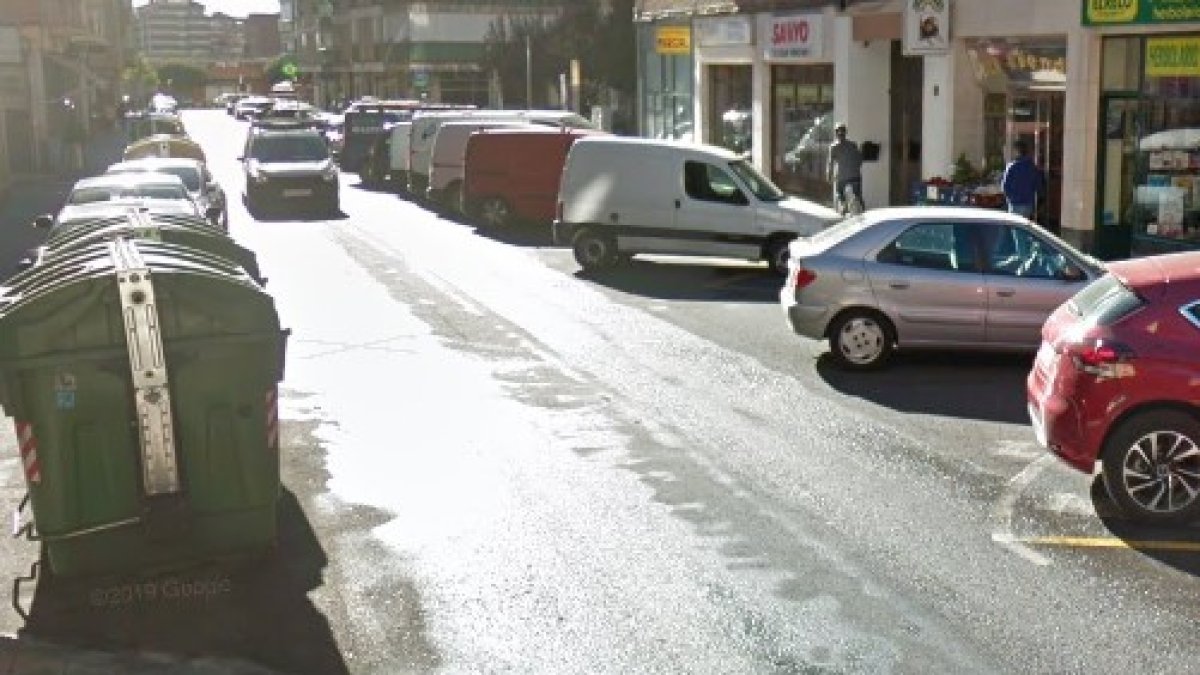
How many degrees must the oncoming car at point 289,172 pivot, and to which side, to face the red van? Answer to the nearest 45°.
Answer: approximately 45° to its left

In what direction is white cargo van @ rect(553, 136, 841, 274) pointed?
to the viewer's right

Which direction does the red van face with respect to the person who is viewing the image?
facing to the right of the viewer

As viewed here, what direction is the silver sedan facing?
to the viewer's right

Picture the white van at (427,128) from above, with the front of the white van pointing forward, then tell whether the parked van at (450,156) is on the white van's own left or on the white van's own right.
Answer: on the white van's own right

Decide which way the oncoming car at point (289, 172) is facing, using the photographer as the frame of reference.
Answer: facing the viewer

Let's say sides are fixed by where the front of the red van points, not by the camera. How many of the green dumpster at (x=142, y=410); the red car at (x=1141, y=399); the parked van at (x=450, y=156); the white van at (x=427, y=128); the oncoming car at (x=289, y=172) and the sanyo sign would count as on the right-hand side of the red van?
2

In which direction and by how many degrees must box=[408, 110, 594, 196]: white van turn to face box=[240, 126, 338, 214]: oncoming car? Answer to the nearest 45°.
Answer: approximately 135° to its right

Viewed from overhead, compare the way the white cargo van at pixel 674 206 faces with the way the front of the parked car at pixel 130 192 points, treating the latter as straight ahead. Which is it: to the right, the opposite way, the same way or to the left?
to the left

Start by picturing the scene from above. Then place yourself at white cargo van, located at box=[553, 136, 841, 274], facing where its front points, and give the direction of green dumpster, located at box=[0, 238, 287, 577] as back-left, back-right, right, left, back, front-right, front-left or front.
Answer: right

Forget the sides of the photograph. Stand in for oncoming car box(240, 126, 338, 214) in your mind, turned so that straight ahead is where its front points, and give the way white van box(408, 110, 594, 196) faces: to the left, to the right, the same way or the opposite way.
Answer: to the left

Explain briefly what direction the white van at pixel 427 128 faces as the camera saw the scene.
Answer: facing to the right of the viewer
